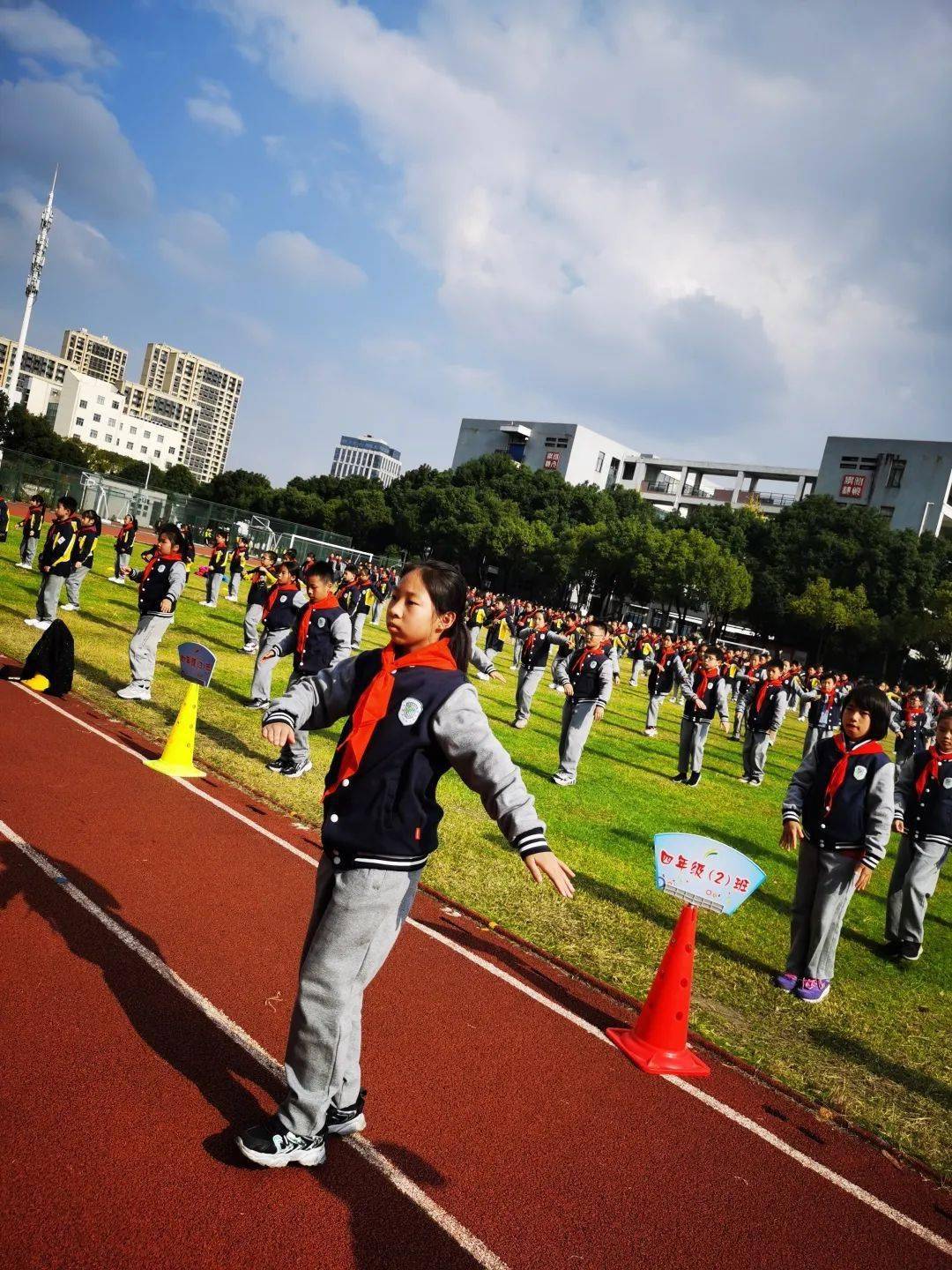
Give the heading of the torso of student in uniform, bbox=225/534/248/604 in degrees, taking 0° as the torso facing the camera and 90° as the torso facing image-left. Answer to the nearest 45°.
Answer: approximately 45°

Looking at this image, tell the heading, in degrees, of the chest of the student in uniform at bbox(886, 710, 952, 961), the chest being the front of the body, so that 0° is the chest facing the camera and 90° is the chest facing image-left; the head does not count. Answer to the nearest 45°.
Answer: approximately 45°

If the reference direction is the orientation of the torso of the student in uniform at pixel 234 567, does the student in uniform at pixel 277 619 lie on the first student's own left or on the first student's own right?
on the first student's own left

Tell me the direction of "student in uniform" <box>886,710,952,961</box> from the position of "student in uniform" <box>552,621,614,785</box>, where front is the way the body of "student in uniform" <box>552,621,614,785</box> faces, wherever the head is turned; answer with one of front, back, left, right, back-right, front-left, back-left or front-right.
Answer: left

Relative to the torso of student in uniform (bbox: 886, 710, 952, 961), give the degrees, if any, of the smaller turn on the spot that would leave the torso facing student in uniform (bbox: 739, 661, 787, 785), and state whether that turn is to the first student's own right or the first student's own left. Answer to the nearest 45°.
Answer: approximately 135° to the first student's own right

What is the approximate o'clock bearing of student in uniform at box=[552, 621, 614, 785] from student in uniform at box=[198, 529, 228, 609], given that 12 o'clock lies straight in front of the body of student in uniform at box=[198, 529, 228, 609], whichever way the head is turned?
student in uniform at box=[552, 621, 614, 785] is roughly at 10 o'clock from student in uniform at box=[198, 529, 228, 609].

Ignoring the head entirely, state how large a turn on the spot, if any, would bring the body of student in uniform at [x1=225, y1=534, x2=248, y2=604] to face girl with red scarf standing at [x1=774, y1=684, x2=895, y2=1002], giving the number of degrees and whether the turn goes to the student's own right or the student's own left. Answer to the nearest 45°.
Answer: approximately 45° to the student's own left
